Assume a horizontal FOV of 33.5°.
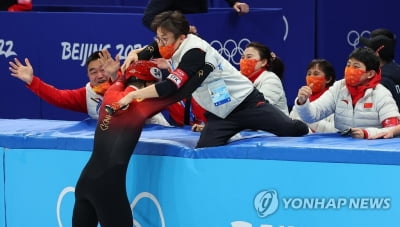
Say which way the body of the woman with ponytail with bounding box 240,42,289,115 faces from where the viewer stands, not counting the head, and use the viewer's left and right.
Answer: facing the viewer and to the left of the viewer

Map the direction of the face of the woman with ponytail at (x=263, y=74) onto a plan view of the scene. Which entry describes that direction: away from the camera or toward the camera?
toward the camera
